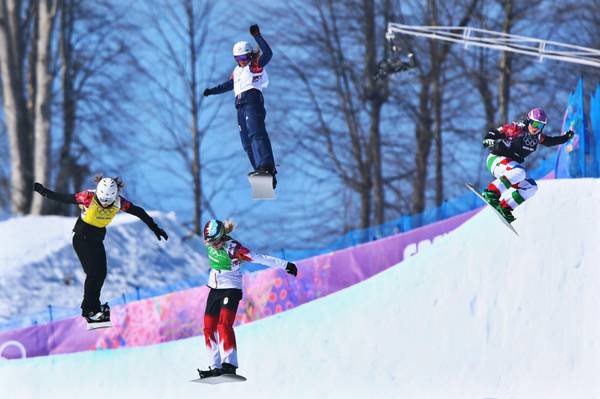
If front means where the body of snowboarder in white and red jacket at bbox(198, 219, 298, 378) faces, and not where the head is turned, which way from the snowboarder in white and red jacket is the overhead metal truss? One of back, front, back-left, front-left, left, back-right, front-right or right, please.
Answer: back

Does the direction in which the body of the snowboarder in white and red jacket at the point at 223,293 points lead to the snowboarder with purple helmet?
no

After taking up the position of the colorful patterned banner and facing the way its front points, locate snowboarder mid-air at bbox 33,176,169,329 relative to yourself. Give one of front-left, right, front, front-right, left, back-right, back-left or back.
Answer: front

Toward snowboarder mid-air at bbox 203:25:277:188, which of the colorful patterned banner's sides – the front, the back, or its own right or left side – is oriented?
front

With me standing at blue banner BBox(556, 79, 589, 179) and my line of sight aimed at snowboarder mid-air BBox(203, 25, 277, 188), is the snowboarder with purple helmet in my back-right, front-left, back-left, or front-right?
front-left

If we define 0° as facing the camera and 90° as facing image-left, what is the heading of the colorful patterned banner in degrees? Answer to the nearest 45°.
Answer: approximately 0°

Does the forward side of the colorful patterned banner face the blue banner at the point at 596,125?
no

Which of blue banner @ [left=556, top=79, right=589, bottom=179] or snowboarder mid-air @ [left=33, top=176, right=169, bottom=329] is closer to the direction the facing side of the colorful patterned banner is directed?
the snowboarder mid-air

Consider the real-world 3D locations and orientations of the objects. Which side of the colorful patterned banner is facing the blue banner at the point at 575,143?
left

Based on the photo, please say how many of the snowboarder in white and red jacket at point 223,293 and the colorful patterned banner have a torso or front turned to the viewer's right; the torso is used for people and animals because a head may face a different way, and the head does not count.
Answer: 0

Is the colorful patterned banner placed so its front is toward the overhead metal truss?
no

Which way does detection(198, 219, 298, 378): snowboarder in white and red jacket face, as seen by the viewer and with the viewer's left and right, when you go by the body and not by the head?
facing the viewer and to the left of the viewer
